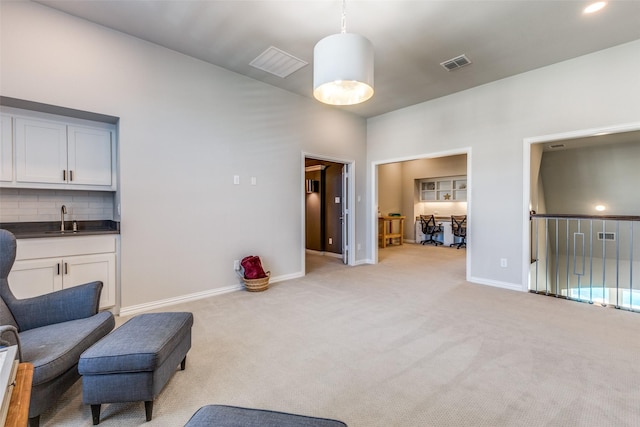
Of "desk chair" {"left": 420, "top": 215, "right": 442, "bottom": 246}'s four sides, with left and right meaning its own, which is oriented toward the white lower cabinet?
back

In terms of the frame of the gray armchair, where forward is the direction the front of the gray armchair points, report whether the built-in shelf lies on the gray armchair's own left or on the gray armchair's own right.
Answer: on the gray armchair's own left

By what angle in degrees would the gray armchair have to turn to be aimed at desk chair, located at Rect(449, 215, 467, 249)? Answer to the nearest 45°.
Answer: approximately 45° to its left

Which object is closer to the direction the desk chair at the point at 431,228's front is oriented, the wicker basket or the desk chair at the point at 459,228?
the desk chair

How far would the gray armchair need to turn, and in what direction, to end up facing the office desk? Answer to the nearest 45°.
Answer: approximately 45° to its left

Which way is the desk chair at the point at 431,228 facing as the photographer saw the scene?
facing away from the viewer and to the right of the viewer

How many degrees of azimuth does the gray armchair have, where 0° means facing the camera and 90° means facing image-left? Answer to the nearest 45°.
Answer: approximately 315°

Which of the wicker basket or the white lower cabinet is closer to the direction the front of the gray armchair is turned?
the wicker basket

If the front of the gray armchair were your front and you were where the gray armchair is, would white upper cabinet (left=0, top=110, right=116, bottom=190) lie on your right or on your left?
on your left

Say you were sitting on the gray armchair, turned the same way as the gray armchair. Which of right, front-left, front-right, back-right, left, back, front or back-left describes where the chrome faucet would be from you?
back-left

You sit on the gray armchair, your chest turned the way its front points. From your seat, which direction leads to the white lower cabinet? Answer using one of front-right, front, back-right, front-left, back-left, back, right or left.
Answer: back-left

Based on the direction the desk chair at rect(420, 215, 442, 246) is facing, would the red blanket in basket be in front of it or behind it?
behind

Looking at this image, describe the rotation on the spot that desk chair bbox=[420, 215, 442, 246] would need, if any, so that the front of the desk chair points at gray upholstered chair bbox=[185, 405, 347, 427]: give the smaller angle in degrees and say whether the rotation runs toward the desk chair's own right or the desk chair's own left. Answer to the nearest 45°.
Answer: approximately 135° to the desk chair's own right

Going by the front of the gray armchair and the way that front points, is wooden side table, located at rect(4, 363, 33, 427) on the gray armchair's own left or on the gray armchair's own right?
on the gray armchair's own right
